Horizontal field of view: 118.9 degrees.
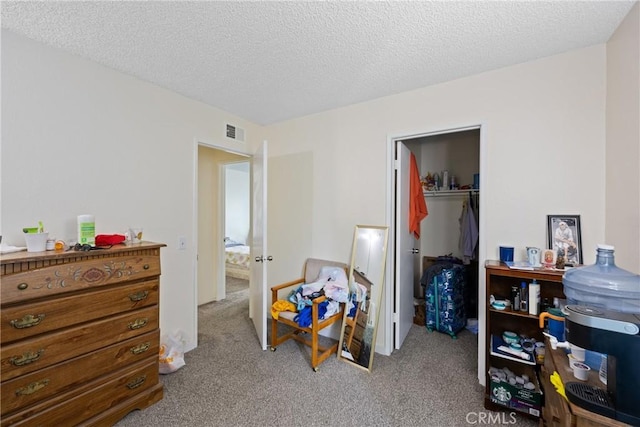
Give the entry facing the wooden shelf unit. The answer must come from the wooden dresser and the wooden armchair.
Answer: the wooden dresser

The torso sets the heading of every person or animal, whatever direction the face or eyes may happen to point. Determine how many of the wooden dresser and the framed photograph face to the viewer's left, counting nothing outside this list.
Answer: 0

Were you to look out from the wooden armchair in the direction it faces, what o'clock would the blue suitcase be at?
The blue suitcase is roughly at 7 o'clock from the wooden armchair.

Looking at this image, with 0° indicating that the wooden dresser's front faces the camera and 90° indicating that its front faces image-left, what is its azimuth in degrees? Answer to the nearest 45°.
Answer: approximately 315°

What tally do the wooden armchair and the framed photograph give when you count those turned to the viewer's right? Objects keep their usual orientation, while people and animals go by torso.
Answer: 0

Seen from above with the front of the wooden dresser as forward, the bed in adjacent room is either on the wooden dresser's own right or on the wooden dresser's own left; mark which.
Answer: on the wooden dresser's own left

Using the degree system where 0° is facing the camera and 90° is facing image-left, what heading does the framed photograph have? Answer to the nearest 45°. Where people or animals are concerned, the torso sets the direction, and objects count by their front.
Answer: approximately 0°

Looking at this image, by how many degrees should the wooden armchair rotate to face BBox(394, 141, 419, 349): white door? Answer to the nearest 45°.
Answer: approximately 135° to its left

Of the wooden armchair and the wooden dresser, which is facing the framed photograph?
the wooden dresser

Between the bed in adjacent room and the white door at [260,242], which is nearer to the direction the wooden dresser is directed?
the white door

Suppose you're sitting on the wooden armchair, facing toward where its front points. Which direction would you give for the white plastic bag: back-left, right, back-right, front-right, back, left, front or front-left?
front-right
